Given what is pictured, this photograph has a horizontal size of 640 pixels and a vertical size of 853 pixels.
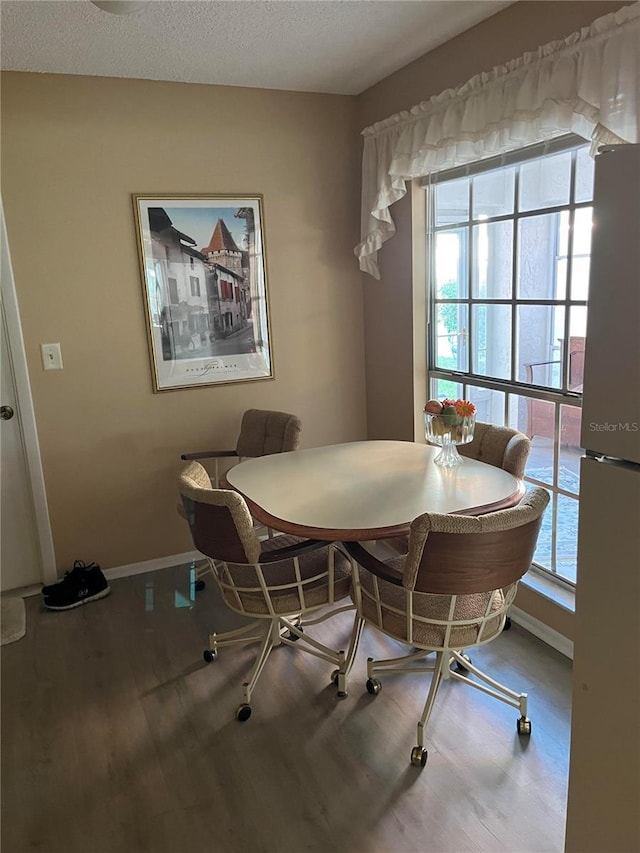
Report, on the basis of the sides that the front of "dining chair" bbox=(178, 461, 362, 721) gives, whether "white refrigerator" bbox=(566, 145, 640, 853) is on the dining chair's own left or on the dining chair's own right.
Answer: on the dining chair's own right

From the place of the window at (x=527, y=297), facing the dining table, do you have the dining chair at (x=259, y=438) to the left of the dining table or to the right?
right

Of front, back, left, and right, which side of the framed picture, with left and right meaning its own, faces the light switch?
right

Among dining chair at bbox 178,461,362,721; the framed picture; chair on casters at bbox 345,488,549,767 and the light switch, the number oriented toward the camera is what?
2

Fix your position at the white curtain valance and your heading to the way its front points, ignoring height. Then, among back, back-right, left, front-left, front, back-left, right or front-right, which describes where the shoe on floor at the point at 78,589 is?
front-right

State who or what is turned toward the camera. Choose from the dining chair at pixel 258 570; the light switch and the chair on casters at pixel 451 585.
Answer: the light switch

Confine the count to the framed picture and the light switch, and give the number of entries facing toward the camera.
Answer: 2

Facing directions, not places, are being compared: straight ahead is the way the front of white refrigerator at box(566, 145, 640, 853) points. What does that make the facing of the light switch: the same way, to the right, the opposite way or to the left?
to the left

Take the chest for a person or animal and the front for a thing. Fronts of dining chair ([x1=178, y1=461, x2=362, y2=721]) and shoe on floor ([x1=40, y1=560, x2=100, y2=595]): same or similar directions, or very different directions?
very different directions

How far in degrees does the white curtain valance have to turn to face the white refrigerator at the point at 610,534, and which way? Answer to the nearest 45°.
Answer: approximately 45° to its left

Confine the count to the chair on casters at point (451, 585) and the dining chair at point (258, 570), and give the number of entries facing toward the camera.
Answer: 0

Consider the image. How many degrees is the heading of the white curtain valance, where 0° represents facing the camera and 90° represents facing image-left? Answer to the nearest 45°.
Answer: approximately 45°

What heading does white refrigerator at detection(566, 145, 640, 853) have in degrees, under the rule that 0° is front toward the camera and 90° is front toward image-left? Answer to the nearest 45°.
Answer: approximately 45°

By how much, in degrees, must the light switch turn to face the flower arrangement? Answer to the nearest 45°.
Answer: approximately 45° to its left
